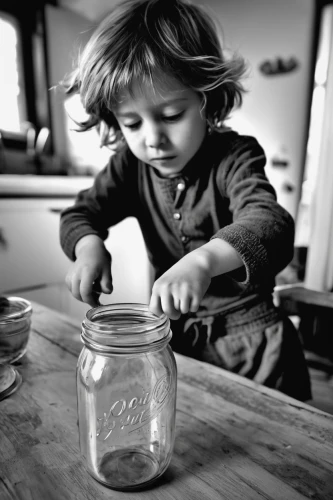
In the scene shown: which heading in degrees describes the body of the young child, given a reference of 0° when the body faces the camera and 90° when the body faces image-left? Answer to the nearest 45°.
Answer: approximately 45°

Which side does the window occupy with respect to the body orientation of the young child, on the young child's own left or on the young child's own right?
on the young child's own right

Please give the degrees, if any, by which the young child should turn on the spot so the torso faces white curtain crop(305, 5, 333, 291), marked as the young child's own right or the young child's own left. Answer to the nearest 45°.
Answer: approximately 180°

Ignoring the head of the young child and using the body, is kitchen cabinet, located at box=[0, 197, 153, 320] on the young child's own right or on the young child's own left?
on the young child's own right
